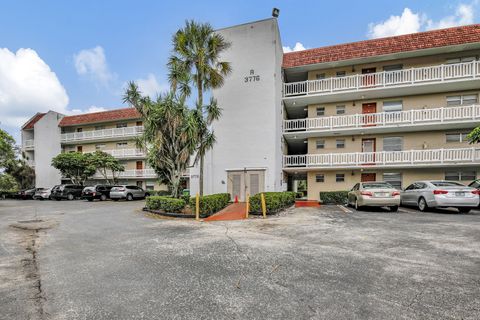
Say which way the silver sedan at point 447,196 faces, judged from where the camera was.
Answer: facing away from the viewer and to the left of the viewer

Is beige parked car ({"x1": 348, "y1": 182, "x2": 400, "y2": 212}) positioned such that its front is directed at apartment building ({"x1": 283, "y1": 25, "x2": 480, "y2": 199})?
yes

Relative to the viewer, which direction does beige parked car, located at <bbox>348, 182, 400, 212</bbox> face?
away from the camera

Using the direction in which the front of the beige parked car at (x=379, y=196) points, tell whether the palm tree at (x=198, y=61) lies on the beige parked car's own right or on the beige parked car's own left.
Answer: on the beige parked car's own left

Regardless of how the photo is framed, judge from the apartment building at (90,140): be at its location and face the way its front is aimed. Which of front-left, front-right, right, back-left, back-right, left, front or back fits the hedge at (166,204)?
front-left

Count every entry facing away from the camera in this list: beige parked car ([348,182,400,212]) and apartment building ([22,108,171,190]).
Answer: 1

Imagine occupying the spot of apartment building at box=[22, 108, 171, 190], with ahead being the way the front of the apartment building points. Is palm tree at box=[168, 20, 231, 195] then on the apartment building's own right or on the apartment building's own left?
on the apartment building's own left

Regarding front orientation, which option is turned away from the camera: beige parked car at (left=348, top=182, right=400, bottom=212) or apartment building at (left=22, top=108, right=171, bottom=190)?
the beige parked car

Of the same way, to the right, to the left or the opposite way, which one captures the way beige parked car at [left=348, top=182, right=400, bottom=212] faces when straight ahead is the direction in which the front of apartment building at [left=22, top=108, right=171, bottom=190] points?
the opposite way
